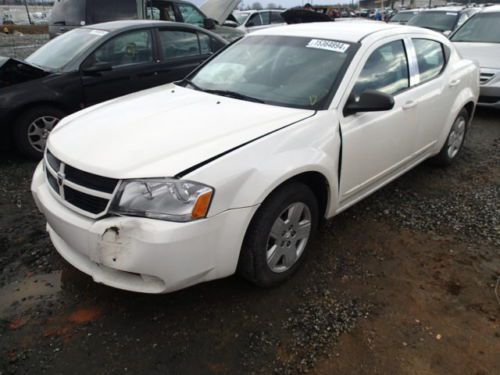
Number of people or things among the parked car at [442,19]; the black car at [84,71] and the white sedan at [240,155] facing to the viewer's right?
0

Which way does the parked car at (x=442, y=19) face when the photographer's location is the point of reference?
facing the viewer and to the left of the viewer

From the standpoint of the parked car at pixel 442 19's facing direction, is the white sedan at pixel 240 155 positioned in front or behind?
in front

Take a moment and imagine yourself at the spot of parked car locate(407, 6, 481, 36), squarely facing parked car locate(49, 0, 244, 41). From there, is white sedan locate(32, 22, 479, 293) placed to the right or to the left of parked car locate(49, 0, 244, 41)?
left

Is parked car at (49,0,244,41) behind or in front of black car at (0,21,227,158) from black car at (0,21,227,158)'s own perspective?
behind

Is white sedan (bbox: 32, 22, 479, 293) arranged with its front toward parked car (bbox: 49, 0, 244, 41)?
no

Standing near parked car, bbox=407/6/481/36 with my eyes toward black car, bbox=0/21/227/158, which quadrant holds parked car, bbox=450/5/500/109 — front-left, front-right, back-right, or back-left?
front-left

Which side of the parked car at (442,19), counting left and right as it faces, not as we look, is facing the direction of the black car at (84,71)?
front

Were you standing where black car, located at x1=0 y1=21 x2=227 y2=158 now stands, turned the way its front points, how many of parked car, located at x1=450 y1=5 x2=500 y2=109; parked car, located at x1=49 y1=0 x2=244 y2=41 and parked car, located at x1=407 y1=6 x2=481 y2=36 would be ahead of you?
0

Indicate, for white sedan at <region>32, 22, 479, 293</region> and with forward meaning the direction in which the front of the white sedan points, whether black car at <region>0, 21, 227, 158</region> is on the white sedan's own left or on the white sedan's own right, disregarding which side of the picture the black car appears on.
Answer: on the white sedan's own right

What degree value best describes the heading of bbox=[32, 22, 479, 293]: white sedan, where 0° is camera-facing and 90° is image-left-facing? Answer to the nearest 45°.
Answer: approximately 45°

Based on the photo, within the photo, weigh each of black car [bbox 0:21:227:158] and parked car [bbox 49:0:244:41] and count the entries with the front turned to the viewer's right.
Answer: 1

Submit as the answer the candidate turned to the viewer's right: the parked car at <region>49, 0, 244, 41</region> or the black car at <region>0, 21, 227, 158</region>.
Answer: the parked car

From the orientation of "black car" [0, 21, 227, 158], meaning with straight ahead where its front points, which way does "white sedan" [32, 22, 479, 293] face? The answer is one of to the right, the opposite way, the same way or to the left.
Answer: the same way

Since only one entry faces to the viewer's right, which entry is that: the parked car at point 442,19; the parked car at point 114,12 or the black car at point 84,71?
the parked car at point 114,12

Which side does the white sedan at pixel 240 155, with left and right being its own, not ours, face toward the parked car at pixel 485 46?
back
